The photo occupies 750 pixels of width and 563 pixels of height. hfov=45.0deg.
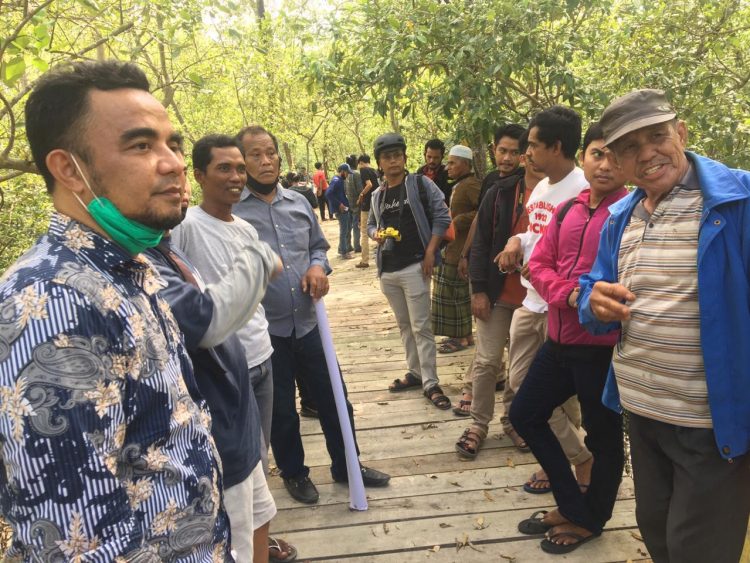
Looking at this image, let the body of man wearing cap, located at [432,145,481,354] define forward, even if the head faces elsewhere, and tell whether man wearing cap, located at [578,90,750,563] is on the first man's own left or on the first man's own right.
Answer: on the first man's own left

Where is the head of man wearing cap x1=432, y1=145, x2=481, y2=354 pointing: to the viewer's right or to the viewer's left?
to the viewer's left

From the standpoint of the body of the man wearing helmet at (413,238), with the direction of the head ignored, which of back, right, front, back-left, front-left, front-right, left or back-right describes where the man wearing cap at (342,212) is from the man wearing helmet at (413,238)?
back

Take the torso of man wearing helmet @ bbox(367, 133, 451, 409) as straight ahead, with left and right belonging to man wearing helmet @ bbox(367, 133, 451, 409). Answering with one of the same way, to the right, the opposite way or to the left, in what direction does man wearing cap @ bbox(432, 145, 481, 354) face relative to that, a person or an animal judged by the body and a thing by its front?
to the right

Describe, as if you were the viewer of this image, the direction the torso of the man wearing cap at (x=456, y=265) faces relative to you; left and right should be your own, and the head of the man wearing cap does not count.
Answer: facing to the left of the viewer

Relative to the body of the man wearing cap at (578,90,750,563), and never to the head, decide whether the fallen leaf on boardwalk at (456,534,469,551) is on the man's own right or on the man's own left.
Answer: on the man's own right

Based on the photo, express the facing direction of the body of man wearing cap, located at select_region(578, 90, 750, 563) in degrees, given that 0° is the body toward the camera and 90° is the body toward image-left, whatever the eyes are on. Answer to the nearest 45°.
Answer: approximately 45°

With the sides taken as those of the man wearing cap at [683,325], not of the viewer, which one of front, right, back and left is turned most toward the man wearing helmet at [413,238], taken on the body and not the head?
right

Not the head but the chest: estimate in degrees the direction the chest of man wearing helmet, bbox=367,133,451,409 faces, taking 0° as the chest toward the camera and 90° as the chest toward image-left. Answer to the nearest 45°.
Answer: approximately 0°
